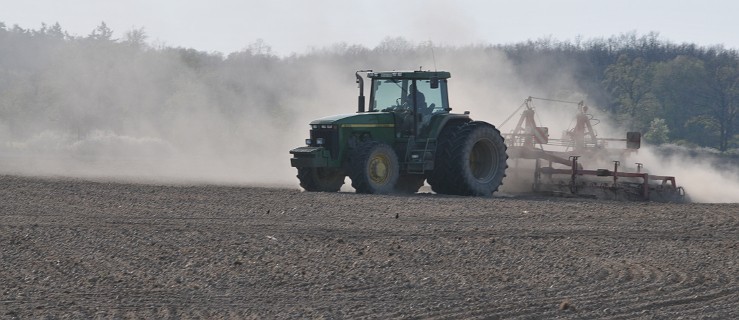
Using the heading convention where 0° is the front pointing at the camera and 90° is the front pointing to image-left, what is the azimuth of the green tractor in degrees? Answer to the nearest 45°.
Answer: approximately 45°

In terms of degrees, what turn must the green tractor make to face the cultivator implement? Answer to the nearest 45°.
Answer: approximately 135° to its left
